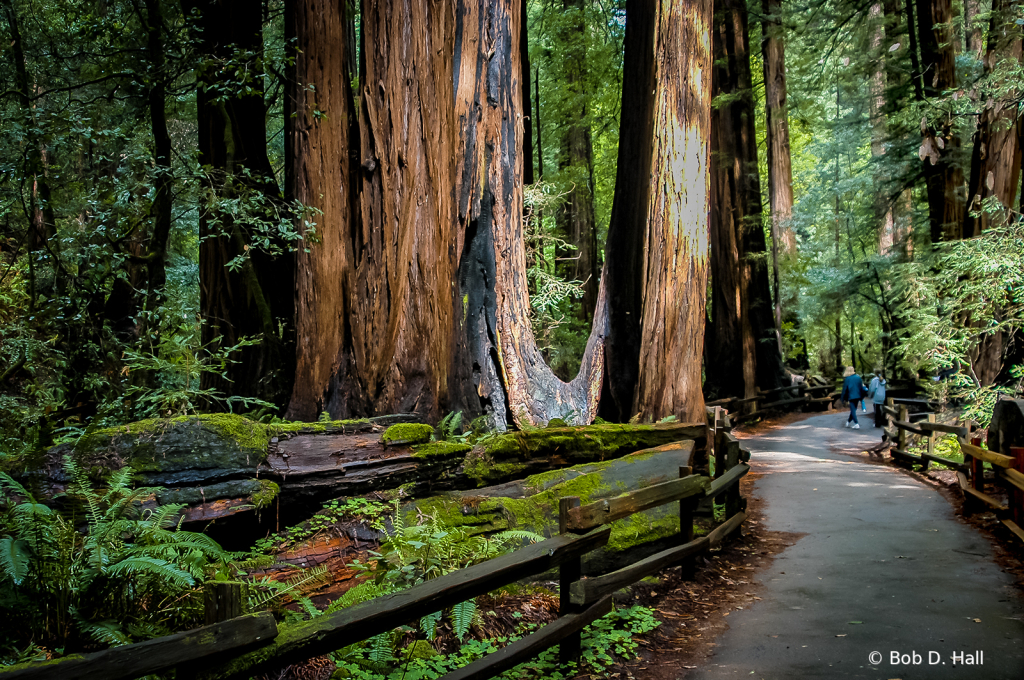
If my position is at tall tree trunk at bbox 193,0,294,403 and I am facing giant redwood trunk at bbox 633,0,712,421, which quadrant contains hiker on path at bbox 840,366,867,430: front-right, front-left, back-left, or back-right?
front-left

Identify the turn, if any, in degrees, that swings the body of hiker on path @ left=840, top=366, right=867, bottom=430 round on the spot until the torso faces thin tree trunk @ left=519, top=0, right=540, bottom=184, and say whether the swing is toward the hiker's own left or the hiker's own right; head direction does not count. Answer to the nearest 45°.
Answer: approximately 90° to the hiker's own left

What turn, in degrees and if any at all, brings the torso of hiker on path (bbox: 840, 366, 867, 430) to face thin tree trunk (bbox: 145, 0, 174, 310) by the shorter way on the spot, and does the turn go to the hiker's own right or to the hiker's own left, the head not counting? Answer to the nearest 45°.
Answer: approximately 90° to the hiker's own left

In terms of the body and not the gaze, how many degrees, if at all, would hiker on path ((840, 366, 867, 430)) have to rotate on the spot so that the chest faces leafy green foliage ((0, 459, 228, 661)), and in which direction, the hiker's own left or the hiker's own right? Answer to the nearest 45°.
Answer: approximately 180°

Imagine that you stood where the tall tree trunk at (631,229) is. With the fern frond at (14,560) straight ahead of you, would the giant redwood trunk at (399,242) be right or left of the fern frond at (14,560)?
right

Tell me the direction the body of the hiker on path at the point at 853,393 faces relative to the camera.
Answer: away from the camera

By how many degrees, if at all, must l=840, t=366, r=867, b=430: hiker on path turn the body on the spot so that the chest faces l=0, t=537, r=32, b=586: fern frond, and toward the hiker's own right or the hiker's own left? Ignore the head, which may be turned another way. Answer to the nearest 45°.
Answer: approximately 180°

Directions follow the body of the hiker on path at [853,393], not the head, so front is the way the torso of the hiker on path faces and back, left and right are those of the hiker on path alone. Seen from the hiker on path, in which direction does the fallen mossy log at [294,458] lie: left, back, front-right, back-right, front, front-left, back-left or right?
back

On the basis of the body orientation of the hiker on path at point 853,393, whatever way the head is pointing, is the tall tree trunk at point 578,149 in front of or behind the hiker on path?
in front

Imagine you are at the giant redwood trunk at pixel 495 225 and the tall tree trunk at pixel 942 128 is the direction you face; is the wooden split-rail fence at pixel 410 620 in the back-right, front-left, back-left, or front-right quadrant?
back-right

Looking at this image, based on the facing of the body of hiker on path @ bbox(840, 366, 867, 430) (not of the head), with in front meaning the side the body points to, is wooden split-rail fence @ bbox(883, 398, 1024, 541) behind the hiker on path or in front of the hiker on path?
behind

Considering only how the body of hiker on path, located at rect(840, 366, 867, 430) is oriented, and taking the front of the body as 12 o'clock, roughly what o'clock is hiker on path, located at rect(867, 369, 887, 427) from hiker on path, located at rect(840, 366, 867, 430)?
hiker on path, located at rect(867, 369, 887, 427) is roughly at 2 o'clock from hiker on path, located at rect(840, 366, 867, 430).
